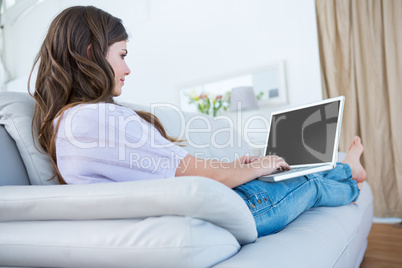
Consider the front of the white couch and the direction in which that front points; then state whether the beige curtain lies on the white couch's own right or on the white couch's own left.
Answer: on the white couch's own left

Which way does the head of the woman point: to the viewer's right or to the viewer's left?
to the viewer's right
